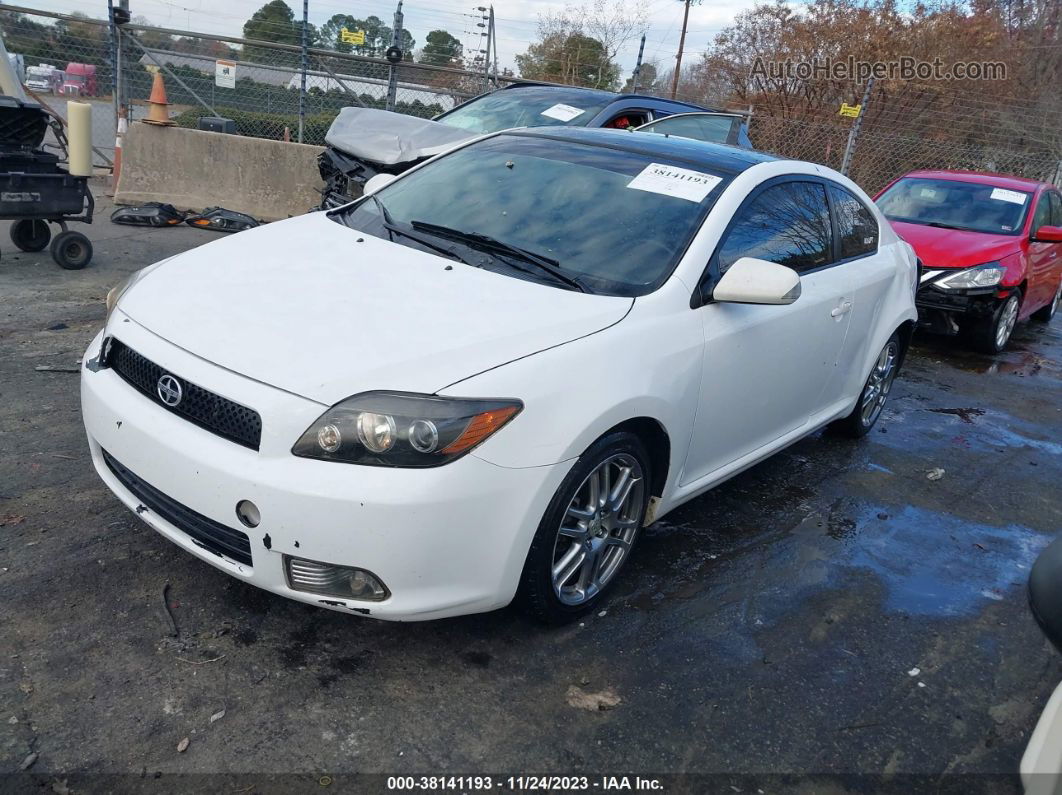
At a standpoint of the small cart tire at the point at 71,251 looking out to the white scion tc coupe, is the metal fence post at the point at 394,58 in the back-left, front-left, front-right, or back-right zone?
back-left

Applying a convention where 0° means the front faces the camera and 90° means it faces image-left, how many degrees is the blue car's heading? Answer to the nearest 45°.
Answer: approximately 45°

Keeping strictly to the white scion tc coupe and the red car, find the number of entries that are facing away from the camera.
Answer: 0

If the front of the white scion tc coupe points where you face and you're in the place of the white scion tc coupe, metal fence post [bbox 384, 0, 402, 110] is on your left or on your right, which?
on your right

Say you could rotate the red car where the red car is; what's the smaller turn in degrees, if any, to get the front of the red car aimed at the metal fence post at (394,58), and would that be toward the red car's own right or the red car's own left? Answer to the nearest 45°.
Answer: approximately 45° to the red car's own right

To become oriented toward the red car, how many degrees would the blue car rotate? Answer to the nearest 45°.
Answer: approximately 135° to its left

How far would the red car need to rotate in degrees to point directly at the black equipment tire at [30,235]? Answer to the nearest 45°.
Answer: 0° — it already faces it

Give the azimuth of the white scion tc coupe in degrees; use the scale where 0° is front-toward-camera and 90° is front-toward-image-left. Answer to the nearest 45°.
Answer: approximately 45°

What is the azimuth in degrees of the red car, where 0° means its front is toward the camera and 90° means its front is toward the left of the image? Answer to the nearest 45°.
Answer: approximately 45°
